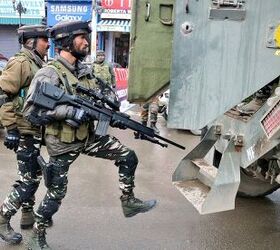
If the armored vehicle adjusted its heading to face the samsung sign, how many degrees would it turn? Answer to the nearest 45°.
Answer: approximately 45° to its left

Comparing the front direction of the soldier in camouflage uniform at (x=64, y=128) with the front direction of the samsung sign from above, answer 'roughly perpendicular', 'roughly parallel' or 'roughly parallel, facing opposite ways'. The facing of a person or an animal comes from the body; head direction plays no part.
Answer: roughly perpendicular

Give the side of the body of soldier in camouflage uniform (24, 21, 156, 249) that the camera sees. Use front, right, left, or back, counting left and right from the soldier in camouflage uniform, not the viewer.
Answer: right

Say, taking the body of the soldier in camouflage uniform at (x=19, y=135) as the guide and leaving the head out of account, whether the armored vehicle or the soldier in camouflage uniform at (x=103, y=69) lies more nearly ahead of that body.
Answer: the armored vehicle

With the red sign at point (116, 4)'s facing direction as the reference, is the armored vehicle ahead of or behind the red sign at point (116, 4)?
ahead

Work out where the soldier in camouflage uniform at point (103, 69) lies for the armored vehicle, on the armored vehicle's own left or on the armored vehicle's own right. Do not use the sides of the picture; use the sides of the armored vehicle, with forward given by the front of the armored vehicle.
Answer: on the armored vehicle's own left

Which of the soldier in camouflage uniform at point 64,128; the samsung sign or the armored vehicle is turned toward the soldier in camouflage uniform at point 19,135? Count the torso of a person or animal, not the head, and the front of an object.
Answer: the samsung sign

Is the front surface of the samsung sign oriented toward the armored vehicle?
yes

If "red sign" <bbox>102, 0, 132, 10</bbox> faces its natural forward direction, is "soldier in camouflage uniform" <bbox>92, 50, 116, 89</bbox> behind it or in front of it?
in front

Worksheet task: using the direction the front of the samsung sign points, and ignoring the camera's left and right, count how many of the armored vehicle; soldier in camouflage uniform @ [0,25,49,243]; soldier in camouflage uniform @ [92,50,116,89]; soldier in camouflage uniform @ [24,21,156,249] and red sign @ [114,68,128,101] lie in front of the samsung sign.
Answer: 5

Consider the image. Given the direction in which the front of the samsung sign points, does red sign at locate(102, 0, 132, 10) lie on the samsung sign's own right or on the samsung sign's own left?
on the samsung sign's own left

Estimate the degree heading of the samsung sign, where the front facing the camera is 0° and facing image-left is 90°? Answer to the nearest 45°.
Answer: approximately 0°

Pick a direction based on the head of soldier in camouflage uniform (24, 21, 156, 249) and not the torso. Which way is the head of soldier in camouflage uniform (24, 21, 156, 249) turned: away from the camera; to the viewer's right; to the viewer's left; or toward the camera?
to the viewer's right

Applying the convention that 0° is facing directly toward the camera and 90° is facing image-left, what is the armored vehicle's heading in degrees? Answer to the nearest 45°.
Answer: approximately 225°

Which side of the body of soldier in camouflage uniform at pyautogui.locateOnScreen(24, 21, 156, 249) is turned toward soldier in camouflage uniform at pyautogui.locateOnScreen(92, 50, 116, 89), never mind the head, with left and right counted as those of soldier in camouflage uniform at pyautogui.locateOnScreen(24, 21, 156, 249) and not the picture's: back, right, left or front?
left

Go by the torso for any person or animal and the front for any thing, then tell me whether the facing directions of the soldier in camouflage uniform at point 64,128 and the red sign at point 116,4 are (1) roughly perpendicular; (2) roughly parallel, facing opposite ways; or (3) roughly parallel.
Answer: roughly perpendicular

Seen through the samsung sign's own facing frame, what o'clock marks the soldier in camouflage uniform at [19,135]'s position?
The soldier in camouflage uniform is roughly at 12 o'clock from the samsung sign.

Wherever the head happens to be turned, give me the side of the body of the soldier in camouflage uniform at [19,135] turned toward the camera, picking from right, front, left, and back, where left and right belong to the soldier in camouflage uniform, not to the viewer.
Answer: right
